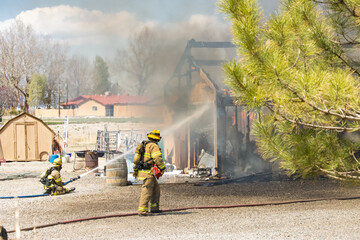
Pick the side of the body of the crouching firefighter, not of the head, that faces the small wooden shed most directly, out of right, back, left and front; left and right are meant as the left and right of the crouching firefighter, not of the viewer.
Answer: left

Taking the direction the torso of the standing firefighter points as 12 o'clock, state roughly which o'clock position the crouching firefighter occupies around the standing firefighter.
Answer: The crouching firefighter is roughly at 9 o'clock from the standing firefighter.

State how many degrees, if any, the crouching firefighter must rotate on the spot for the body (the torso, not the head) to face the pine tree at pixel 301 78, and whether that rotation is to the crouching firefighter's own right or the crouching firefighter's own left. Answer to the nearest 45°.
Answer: approximately 45° to the crouching firefighter's own right

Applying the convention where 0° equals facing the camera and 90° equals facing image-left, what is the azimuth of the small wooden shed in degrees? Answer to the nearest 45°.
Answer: approximately 0°

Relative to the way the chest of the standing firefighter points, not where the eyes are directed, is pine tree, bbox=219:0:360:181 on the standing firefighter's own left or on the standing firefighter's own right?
on the standing firefighter's own right

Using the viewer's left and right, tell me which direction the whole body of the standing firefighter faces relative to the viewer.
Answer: facing away from the viewer and to the right of the viewer

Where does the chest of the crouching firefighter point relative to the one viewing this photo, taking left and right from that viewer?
facing to the right of the viewer
